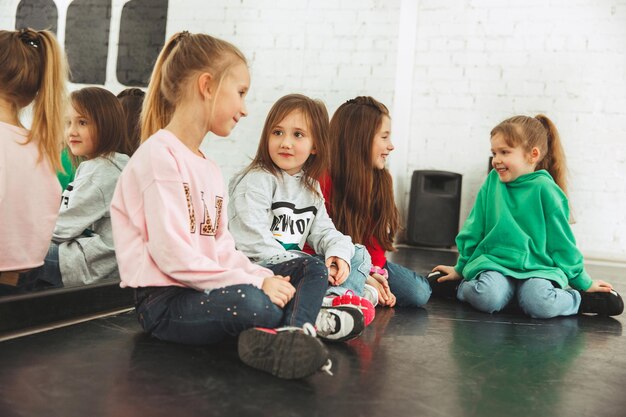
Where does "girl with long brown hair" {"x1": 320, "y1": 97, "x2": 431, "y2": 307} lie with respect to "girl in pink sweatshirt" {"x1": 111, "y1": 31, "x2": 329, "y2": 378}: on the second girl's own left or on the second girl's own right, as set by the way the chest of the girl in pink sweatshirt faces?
on the second girl's own left

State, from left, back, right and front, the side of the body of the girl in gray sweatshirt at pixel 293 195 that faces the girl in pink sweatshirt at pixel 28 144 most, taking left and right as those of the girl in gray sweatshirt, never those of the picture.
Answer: right

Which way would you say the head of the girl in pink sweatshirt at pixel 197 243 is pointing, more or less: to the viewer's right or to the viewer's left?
to the viewer's right

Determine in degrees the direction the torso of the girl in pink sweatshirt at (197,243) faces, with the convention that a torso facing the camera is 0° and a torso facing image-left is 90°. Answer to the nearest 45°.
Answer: approximately 315°

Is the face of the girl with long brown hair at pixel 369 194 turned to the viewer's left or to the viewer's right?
to the viewer's right

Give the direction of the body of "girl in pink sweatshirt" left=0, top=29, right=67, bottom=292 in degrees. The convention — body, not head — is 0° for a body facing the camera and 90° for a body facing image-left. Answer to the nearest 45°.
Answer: approximately 135°

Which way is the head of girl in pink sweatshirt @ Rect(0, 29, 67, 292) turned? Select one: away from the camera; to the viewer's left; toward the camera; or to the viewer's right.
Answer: away from the camera
